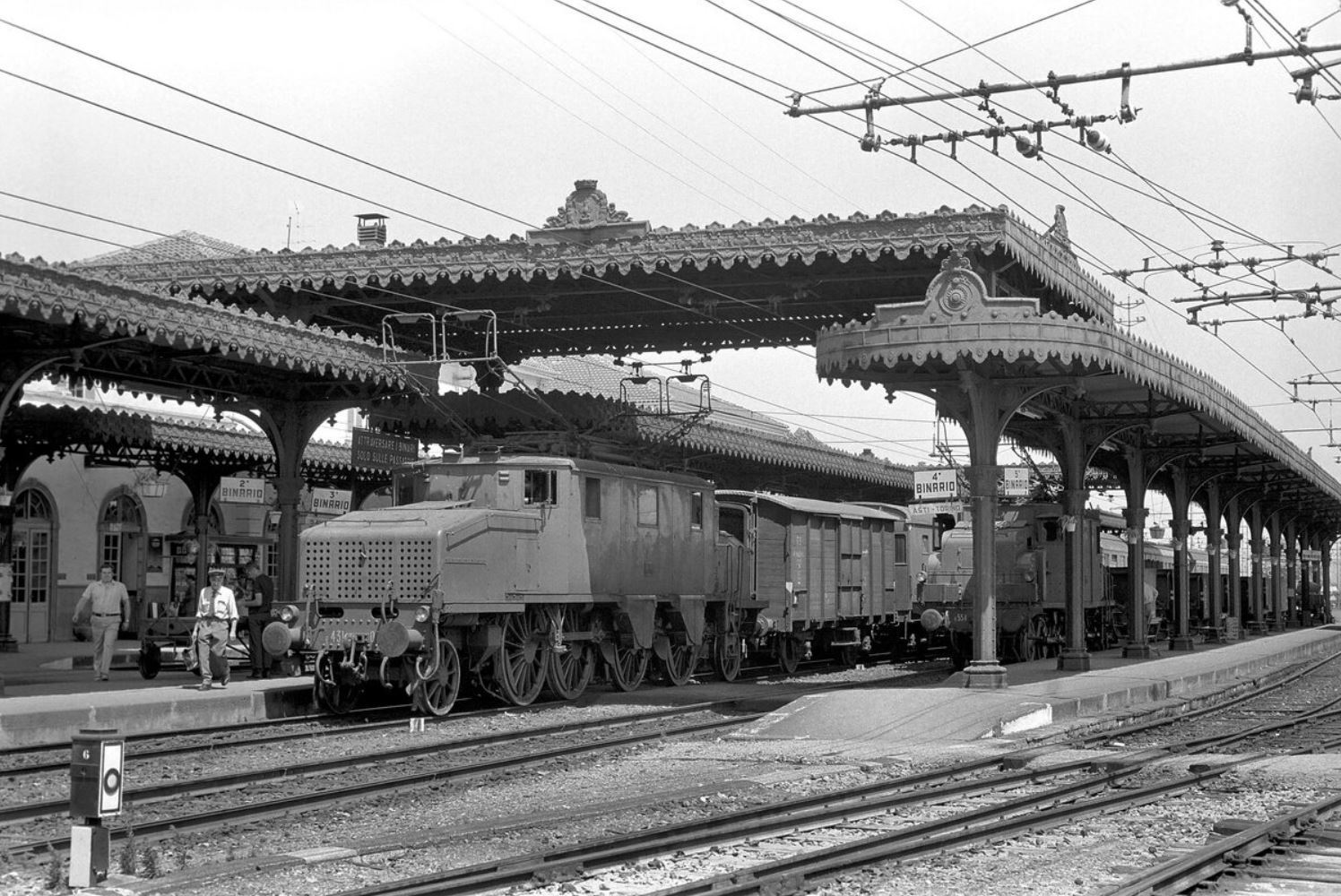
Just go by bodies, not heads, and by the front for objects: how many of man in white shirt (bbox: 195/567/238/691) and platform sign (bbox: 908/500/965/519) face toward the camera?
2

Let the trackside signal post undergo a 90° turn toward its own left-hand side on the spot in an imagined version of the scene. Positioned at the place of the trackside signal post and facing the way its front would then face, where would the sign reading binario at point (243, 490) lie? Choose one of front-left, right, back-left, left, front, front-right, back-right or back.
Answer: front-left

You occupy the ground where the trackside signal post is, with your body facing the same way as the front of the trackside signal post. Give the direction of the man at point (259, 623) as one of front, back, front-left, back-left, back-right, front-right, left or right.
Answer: back-left

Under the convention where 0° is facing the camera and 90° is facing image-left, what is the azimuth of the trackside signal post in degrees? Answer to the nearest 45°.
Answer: approximately 315°

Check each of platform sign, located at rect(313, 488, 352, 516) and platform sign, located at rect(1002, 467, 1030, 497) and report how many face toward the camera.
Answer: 2

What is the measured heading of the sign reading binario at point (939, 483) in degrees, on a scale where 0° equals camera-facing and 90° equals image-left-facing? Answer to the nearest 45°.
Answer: approximately 0°

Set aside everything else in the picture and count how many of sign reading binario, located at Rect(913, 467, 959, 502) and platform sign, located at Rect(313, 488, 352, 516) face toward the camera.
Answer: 2

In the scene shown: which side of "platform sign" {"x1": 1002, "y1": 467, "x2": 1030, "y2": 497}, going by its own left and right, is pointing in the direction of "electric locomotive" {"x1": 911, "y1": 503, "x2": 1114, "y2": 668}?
back

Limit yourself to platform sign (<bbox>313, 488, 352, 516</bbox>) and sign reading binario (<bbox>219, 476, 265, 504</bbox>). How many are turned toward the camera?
2

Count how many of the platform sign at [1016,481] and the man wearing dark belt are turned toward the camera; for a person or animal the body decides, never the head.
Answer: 2
